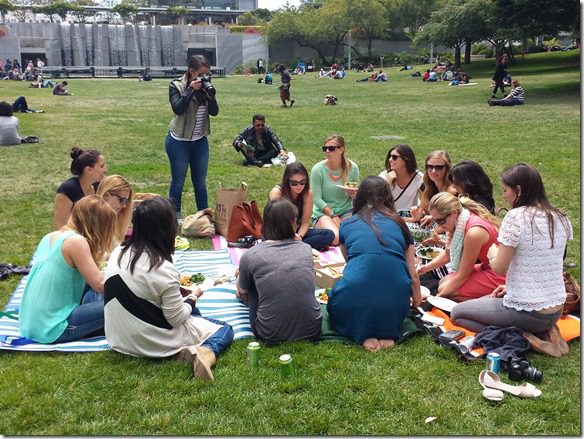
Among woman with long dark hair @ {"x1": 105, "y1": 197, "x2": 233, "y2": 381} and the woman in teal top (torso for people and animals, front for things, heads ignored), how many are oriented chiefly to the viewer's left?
0

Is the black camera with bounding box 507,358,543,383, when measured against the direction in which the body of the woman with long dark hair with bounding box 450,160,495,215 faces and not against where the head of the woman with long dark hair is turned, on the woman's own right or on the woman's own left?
on the woman's own left

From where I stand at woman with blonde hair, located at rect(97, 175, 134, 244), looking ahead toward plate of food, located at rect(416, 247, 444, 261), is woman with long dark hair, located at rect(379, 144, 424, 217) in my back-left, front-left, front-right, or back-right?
front-left

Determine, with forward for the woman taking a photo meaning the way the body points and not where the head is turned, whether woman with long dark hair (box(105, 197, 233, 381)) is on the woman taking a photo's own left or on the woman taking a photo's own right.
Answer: on the woman taking a photo's own right

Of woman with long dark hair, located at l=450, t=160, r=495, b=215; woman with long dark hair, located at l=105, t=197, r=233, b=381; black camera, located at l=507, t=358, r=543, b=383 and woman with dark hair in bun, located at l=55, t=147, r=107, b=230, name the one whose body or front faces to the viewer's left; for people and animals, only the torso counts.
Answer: woman with long dark hair, located at l=450, t=160, r=495, b=215

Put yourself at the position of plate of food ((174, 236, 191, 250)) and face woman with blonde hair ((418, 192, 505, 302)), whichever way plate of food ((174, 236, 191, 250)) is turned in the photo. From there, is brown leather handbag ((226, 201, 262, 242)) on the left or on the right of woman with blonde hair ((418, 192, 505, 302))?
left

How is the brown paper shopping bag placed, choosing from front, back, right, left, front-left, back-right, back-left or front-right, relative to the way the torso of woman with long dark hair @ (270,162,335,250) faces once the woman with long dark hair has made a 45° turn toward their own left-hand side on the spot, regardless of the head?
back

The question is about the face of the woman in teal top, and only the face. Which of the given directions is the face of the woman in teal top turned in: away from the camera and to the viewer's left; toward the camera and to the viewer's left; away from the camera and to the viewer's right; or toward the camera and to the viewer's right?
away from the camera and to the viewer's right

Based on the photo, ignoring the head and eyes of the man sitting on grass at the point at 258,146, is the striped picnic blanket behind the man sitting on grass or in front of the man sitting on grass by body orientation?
in front

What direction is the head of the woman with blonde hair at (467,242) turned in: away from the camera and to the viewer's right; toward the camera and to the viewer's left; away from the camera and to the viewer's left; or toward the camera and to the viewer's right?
toward the camera and to the viewer's left

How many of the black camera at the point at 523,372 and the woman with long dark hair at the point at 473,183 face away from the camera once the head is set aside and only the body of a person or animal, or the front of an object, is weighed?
0

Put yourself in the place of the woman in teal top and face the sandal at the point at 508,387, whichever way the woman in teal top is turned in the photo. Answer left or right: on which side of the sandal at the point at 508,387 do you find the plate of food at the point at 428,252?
left

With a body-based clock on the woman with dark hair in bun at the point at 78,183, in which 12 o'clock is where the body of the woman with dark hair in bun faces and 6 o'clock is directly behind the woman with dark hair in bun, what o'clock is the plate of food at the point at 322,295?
The plate of food is roughly at 1 o'clock from the woman with dark hair in bun.

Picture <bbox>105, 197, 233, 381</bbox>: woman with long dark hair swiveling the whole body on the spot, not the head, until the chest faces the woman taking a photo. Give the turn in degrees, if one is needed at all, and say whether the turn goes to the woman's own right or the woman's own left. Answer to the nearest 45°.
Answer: approximately 45° to the woman's own left

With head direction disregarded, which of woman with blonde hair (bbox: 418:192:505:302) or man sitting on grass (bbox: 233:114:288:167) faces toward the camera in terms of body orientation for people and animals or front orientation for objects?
the man sitting on grass

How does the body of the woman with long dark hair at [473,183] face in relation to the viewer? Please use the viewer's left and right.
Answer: facing to the left of the viewer

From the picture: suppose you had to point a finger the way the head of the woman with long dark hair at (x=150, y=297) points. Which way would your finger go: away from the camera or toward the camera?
away from the camera

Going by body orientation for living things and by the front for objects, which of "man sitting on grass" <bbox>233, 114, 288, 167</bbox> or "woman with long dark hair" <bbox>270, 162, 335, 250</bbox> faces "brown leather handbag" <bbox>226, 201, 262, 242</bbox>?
the man sitting on grass
